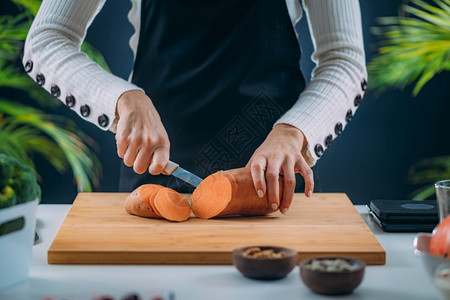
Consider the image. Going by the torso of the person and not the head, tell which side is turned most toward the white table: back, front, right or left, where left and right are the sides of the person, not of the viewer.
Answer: front

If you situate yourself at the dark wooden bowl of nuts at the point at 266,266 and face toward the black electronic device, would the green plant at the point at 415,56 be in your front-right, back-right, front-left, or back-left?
front-left

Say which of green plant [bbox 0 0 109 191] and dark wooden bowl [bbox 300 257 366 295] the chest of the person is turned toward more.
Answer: the dark wooden bowl

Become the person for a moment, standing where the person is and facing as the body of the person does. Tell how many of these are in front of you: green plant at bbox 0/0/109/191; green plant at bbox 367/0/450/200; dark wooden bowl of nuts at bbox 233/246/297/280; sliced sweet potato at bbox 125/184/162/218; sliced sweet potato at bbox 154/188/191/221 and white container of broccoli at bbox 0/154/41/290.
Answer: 4

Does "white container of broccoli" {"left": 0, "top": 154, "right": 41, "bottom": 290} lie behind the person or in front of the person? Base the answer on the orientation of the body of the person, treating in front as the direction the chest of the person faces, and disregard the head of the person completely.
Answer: in front

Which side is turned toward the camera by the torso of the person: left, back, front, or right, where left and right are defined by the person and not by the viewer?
front

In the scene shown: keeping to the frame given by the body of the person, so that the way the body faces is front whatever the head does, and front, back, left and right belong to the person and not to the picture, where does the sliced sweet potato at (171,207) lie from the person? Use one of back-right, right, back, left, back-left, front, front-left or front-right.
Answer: front

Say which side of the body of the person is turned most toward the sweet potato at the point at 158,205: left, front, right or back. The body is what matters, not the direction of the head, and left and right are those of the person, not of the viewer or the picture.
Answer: front

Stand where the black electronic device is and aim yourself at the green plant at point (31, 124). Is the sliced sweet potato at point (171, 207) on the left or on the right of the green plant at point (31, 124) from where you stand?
left

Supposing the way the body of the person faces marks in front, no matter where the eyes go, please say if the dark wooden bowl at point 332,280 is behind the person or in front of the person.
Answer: in front

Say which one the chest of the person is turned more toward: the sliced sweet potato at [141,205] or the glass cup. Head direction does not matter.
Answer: the sliced sweet potato

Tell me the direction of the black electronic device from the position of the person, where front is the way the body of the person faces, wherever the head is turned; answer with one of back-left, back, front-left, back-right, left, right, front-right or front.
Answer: front-left

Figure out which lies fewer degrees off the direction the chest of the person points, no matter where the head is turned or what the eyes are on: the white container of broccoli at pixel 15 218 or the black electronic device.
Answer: the white container of broccoli

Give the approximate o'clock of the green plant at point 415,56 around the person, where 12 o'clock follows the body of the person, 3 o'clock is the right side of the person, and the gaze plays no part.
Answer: The green plant is roughly at 7 o'clock from the person.

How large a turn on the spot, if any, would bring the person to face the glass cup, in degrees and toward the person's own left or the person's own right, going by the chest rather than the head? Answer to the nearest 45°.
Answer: approximately 45° to the person's own left
